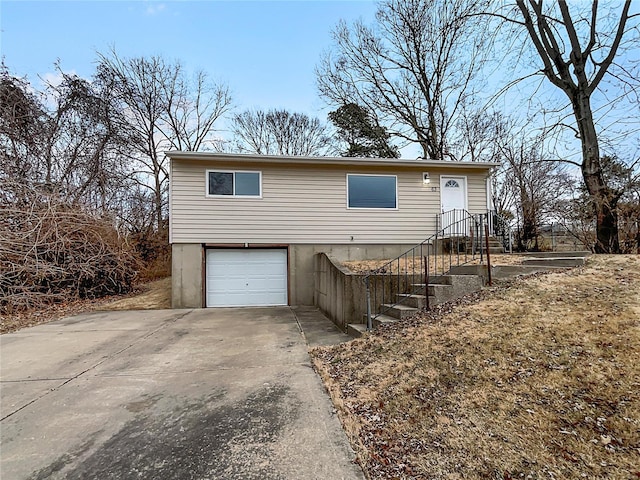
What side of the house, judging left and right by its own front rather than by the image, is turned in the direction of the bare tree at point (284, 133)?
back

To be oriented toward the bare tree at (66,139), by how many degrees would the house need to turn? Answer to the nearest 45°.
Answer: approximately 90° to its right

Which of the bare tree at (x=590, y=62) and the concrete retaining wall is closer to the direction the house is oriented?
the concrete retaining wall

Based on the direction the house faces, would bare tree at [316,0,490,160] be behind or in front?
behind

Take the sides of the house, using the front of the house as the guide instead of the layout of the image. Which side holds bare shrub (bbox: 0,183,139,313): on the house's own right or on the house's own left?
on the house's own right

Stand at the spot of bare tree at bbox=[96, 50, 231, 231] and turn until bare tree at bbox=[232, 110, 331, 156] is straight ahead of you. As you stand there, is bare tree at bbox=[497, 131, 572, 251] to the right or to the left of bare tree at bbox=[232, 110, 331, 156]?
right

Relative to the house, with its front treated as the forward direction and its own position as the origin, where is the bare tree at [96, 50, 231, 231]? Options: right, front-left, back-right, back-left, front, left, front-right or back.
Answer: back-right

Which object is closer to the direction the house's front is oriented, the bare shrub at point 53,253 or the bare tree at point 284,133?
the bare shrub

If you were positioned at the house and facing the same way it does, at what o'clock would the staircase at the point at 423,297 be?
The staircase is roughly at 11 o'clock from the house.

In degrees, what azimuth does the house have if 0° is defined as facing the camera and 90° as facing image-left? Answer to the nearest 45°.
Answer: approximately 0°

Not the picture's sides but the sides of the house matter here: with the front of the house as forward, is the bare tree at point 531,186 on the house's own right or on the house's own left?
on the house's own left

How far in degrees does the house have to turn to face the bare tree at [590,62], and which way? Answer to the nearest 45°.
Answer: approximately 90° to its left
